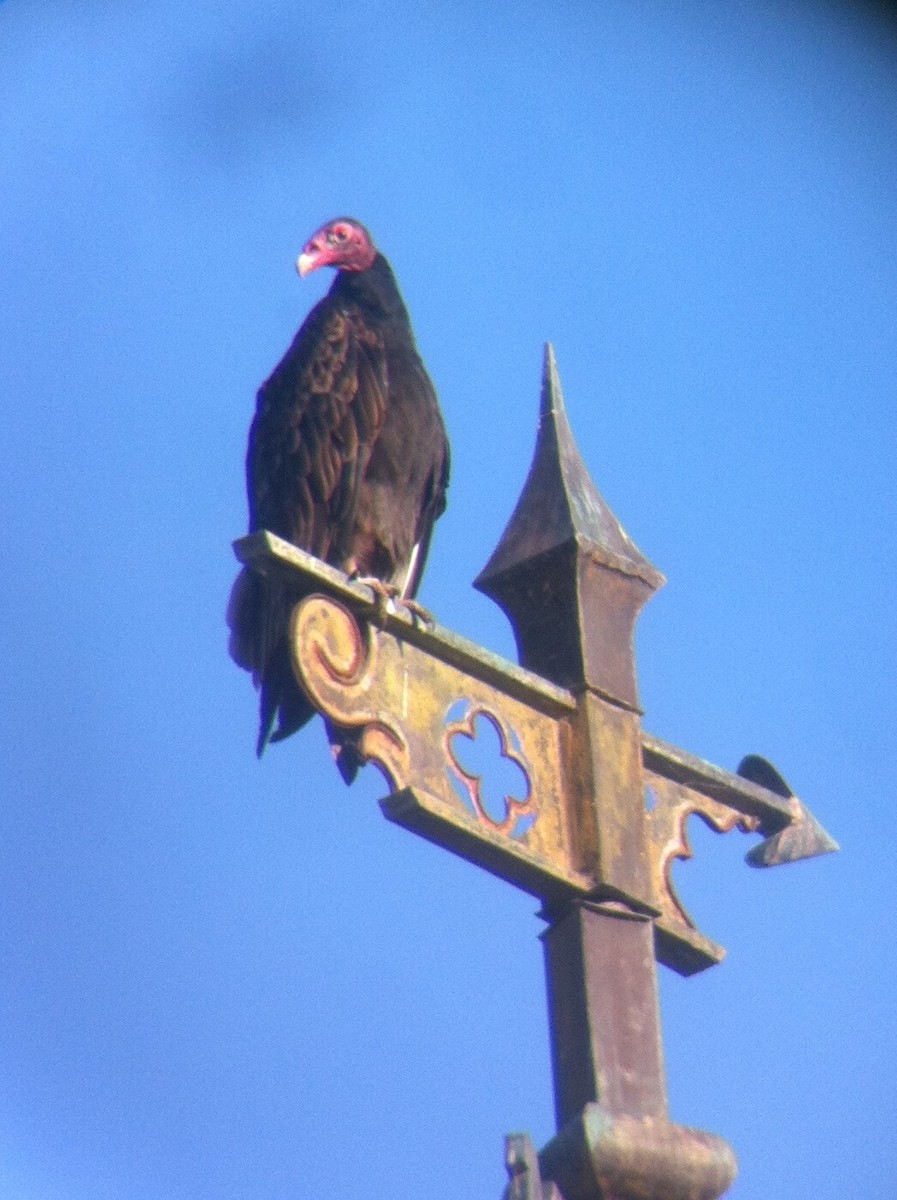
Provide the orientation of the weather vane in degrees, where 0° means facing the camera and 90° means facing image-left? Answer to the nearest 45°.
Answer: approximately 225°
